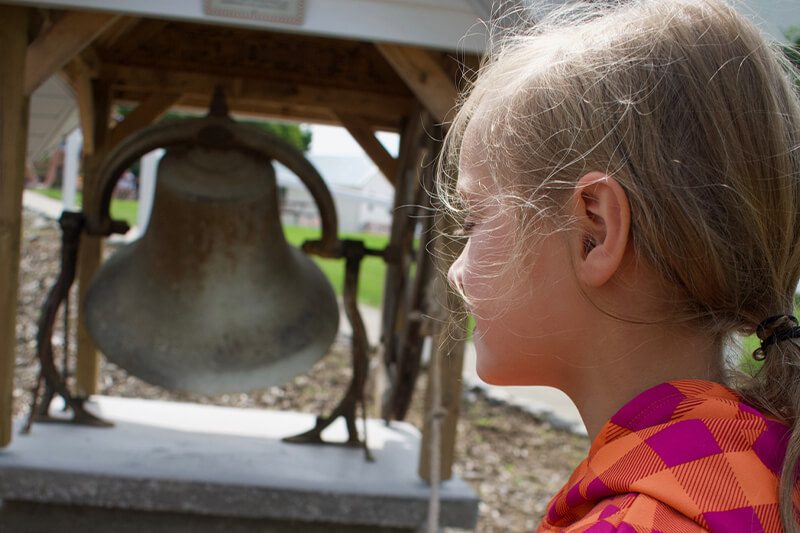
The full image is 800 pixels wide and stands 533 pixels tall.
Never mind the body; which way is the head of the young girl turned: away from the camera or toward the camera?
away from the camera

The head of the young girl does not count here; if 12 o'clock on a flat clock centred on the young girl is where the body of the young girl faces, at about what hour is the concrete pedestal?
The concrete pedestal is roughly at 2 o'clock from the young girl.

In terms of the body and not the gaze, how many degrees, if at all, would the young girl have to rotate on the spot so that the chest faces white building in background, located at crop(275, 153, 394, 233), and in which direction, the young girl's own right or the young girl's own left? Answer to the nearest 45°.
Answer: approximately 90° to the young girl's own right

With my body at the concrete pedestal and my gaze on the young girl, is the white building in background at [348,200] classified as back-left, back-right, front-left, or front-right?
back-left

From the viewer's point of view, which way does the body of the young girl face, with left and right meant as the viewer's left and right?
facing to the left of the viewer

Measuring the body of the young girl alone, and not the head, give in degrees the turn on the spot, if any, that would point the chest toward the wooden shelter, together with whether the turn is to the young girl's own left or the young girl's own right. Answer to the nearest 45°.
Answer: approximately 45° to the young girl's own right
